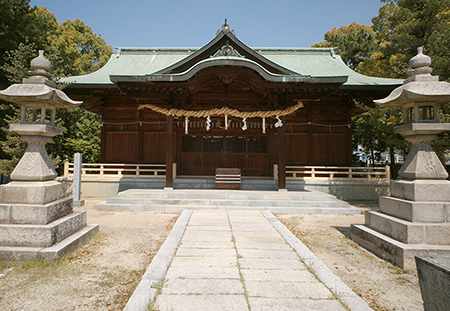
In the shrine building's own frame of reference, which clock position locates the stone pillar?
The stone pillar is roughly at 2 o'clock from the shrine building.

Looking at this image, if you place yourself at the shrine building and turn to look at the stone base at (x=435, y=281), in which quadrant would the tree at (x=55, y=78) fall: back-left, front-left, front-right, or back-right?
back-right

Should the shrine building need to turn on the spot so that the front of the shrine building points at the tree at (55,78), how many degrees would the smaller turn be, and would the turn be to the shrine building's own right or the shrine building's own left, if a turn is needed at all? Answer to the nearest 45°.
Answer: approximately 90° to the shrine building's own right

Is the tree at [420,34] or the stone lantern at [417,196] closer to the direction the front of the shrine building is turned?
the stone lantern

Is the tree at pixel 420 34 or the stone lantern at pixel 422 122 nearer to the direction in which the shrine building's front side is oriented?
the stone lantern

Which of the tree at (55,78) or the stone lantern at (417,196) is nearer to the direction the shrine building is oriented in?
the stone lantern

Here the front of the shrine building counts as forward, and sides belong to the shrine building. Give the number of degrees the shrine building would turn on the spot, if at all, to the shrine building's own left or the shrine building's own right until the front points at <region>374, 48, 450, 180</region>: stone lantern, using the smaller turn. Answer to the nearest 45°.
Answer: approximately 45° to the shrine building's own left

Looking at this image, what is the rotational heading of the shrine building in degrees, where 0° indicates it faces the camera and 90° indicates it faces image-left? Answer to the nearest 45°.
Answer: approximately 0°

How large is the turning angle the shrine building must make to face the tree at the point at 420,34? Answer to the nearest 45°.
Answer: approximately 90° to its left

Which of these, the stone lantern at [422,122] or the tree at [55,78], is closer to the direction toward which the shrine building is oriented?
the stone lantern
